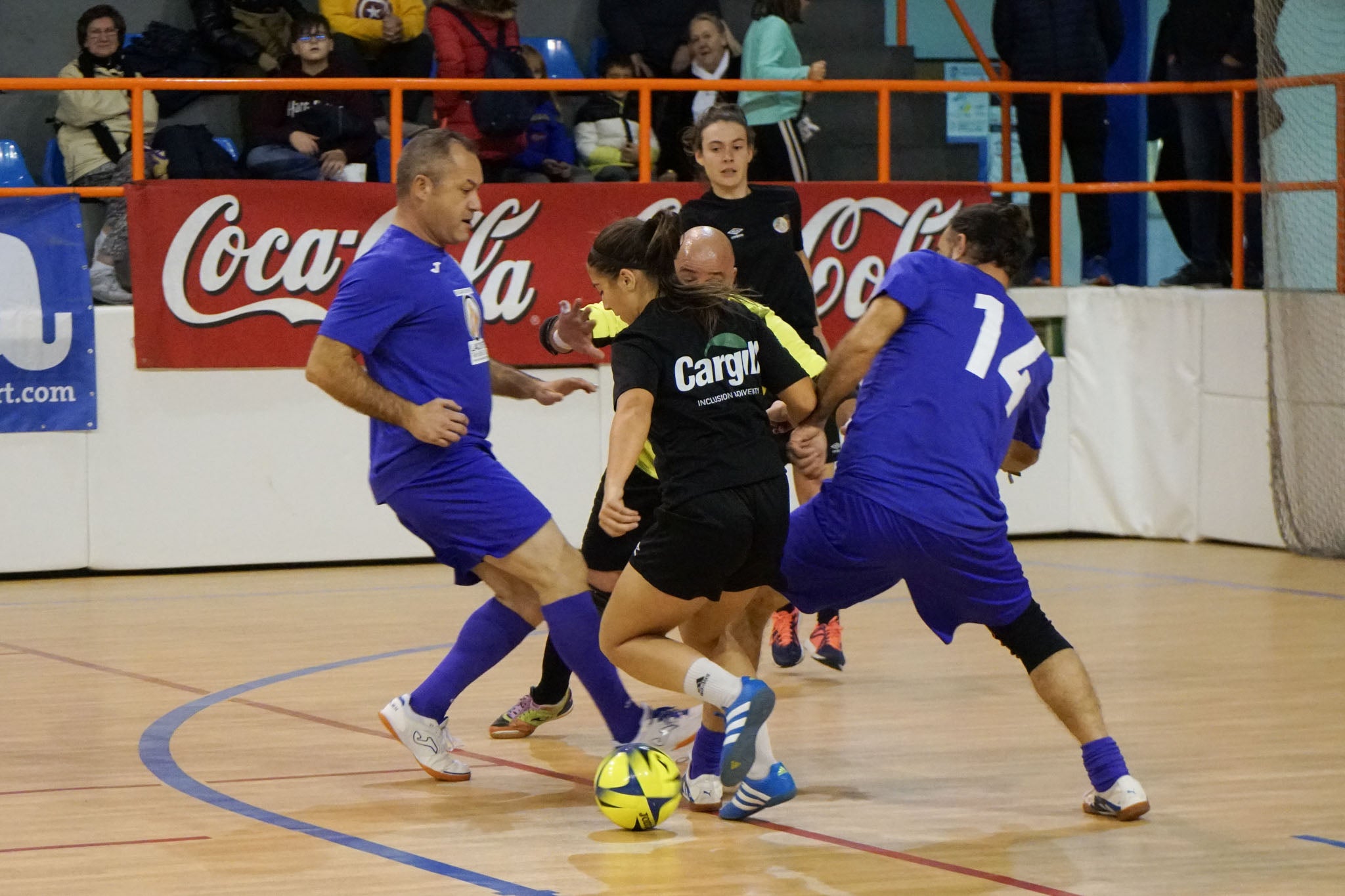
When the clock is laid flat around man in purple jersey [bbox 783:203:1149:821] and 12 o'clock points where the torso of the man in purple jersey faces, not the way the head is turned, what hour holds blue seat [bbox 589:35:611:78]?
The blue seat is roughly at 1 o'clock from the man in purple jersey.

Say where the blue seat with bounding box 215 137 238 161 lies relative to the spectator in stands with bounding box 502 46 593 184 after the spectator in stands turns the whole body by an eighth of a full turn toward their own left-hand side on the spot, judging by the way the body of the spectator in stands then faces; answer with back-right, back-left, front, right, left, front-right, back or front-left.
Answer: back-right

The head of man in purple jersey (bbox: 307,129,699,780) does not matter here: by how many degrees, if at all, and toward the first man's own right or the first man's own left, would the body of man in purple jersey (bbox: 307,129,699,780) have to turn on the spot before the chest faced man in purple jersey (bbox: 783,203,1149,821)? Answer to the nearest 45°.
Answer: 0° — they already face them

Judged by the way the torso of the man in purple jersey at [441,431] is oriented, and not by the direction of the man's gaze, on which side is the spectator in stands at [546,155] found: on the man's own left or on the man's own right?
on the man's own left

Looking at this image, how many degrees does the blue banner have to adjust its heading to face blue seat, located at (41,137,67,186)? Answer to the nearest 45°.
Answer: approximately 180°

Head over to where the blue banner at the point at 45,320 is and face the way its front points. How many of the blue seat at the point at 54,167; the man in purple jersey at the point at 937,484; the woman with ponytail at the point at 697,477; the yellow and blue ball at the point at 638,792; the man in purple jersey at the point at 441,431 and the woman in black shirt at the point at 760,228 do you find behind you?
1

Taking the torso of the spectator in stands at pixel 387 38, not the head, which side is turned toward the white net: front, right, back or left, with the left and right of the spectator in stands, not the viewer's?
left

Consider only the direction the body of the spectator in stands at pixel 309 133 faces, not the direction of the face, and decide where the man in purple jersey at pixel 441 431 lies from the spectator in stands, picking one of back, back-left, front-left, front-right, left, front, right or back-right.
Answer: front

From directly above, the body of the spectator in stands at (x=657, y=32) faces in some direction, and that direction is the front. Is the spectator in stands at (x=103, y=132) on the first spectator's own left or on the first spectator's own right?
on the first spectator's own right

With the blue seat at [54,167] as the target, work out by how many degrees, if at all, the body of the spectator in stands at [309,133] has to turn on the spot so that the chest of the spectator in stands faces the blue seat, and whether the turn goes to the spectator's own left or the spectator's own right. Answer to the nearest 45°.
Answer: approximately 90° to the spectator's own right

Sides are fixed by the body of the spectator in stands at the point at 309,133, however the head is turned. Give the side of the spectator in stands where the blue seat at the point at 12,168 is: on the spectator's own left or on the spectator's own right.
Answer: on the spectator's own right

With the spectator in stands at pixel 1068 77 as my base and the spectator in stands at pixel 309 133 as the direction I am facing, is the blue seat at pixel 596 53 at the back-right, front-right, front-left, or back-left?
front-right

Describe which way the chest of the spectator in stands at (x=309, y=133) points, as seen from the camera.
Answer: toward the camera
